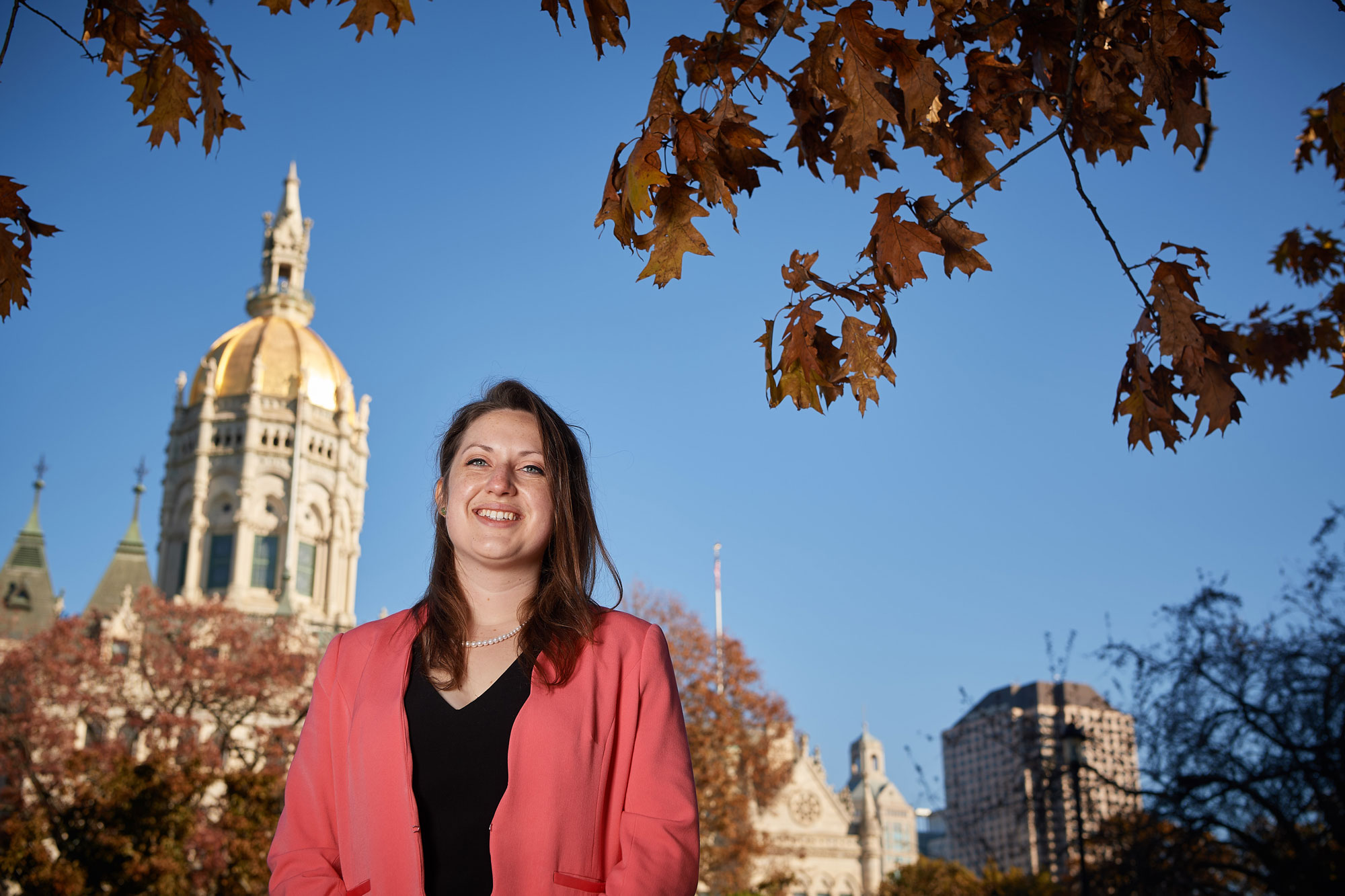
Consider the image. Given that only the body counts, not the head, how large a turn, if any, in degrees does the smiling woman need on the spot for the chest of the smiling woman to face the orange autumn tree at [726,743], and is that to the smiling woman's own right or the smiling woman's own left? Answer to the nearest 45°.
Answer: approximately 180°

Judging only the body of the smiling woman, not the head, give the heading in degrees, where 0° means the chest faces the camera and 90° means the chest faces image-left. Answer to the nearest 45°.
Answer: approximately 0°

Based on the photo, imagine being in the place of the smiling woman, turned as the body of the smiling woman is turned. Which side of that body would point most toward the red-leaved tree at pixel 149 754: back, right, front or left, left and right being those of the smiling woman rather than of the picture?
back
